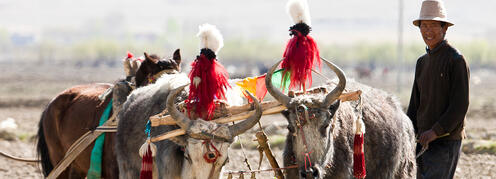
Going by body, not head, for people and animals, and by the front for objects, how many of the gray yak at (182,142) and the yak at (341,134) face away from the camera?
0

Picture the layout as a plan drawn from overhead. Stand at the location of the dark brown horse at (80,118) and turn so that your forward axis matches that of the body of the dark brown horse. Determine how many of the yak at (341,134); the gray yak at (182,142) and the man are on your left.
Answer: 0

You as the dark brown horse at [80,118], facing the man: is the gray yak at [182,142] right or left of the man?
right

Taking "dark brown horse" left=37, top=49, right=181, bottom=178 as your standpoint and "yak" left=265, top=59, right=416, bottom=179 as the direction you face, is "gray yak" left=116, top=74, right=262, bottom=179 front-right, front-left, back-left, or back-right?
front-right

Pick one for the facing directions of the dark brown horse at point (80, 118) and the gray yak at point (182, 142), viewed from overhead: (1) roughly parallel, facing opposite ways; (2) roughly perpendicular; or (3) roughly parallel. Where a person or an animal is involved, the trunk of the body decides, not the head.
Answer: roughly perpendicular

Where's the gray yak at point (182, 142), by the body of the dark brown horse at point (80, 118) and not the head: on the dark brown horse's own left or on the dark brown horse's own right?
on the dark brown horse's own right

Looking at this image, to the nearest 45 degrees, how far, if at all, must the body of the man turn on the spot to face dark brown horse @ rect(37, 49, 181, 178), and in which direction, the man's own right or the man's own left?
approximately 45° to the man's own right

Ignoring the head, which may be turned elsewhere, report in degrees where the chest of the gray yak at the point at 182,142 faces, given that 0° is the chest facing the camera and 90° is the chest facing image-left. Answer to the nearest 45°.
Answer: approximately 315°

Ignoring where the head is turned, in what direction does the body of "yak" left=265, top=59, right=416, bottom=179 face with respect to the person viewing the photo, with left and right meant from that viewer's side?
facing the viewer and to the left of the viewer
